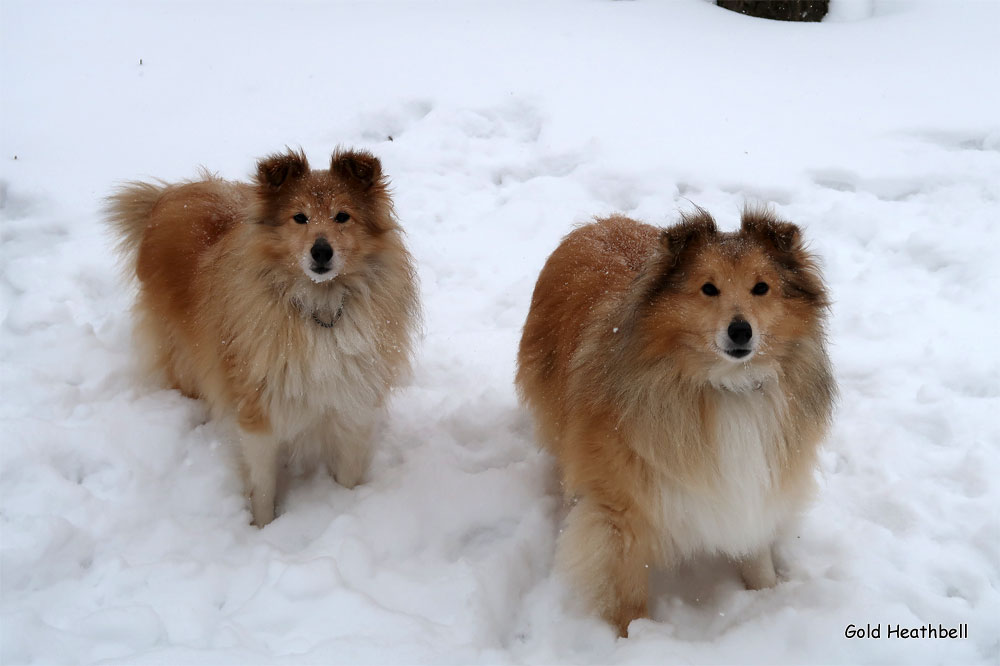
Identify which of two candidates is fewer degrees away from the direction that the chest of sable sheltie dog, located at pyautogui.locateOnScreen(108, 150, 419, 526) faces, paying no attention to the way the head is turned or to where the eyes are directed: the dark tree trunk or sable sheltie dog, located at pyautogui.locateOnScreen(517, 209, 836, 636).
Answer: the sable sheltie dog

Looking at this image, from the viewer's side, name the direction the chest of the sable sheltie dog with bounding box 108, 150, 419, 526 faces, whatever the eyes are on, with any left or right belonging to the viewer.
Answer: facing the viewer and to the right of the viewer

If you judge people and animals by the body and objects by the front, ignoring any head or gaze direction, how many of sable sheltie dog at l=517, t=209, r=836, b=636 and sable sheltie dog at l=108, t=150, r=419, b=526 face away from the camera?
0

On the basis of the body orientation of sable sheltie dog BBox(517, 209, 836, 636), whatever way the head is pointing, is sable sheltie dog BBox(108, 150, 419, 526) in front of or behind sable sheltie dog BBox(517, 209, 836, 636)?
behind

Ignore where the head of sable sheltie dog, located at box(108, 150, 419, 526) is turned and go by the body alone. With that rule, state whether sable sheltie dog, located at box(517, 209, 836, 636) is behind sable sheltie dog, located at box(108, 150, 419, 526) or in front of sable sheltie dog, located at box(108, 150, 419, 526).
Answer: in front

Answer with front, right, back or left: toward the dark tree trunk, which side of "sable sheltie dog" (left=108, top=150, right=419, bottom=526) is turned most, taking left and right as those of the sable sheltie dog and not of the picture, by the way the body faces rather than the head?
left

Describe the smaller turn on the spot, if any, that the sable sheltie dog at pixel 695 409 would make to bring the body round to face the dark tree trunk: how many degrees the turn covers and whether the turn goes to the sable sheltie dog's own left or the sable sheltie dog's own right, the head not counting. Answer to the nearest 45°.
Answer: approximately 135° to the sable sheltie dog's own left

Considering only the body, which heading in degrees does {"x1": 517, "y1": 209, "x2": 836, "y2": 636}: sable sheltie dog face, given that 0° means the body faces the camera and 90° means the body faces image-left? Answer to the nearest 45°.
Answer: approximately 315°
